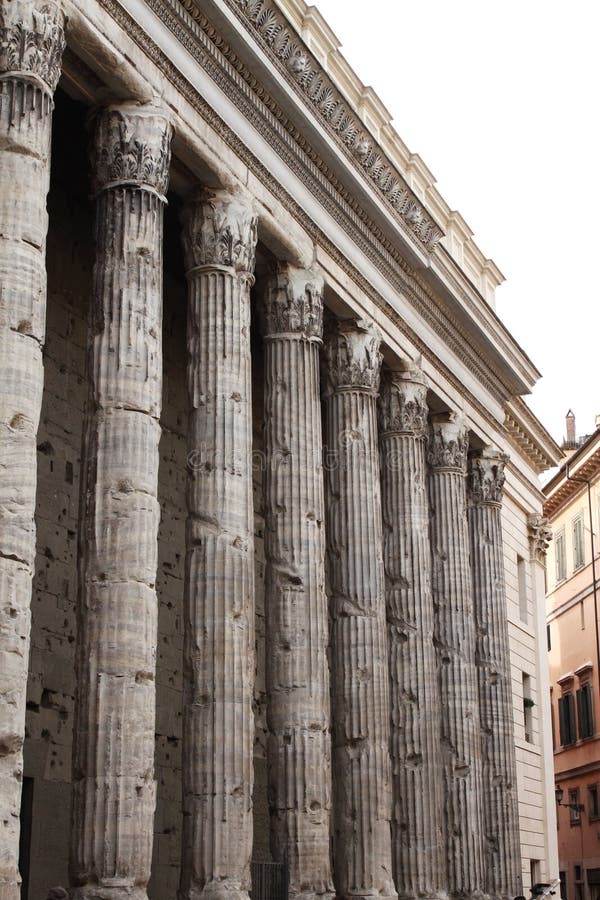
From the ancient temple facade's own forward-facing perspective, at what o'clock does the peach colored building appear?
The peach colored building is roughly at 8 o'clock from the ancient temple facade.

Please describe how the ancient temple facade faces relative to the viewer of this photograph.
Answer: facing the viewer and to the right of the viewer

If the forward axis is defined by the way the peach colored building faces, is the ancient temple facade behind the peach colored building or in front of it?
in front

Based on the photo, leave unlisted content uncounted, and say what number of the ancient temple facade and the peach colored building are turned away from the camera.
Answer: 0

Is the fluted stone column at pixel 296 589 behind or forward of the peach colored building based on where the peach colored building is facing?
forward
